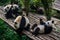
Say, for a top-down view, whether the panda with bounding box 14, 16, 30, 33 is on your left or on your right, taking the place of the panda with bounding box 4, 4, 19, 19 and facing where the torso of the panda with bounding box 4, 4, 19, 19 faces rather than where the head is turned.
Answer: on your left

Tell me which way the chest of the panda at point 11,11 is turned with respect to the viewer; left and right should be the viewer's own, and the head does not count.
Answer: facing the viewer and to the left of the viewer

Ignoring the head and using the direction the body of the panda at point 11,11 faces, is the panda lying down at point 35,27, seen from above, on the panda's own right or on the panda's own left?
on the panda's own left
